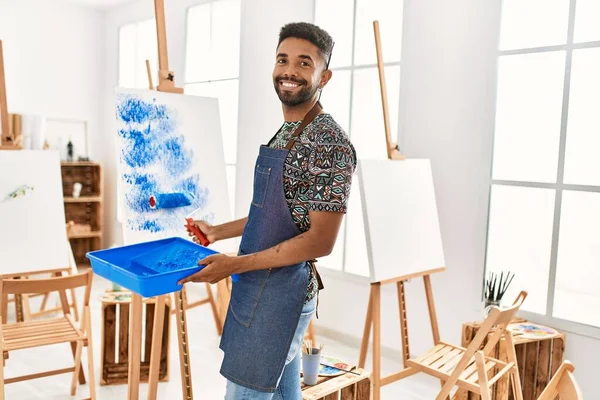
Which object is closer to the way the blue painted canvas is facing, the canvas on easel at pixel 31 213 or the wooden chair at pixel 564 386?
the wooden chair

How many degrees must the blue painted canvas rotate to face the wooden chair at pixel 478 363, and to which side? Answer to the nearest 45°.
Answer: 0° — it already faces it

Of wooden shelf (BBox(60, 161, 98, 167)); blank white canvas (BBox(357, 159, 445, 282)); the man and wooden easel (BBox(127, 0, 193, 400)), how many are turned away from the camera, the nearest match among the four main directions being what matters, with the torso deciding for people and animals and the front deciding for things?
0

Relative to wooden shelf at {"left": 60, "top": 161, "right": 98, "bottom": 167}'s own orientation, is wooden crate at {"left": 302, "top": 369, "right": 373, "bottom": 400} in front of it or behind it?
in front

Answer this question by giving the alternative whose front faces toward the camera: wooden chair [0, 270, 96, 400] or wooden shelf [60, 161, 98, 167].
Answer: the wooden shelf

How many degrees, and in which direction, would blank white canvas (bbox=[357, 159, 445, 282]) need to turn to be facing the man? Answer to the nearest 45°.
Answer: approximately 45° to its right

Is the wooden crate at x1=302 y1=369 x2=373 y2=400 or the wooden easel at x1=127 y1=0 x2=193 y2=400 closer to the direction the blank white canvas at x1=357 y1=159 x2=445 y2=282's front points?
the wooden crate

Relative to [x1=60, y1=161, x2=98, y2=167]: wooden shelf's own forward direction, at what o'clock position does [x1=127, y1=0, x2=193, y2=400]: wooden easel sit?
The wooden easel is roughly at 12 o'clock from the wooden shelf.

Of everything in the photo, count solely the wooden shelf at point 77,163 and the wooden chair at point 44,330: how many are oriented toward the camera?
1

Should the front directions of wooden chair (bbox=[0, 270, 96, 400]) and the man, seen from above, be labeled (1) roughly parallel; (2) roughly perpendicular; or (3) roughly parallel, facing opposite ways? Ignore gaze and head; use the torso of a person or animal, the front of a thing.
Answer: roughly perpendicular

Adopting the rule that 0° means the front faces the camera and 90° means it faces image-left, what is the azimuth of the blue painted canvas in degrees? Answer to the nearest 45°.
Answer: approximately 315°
